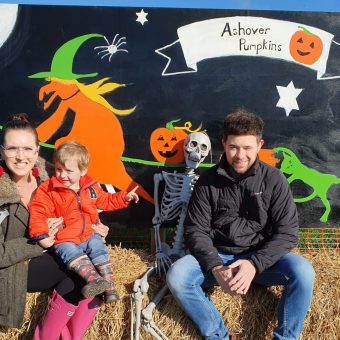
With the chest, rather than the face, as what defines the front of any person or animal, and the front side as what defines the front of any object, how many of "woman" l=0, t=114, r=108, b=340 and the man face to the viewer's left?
0

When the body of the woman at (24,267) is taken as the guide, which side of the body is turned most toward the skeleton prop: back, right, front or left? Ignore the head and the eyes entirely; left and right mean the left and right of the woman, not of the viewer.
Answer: left

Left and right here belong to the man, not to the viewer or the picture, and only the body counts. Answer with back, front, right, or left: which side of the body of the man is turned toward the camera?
front

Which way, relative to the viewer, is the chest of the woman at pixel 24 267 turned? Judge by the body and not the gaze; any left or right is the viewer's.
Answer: facing the viewer and to the right of the viewer

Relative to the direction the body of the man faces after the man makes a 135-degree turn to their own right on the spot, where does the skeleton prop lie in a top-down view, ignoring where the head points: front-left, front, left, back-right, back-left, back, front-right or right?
front

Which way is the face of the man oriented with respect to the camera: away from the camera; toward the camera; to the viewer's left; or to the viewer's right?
toward the camera

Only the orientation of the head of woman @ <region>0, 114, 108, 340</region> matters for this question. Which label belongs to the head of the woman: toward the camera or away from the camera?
toward the camera
